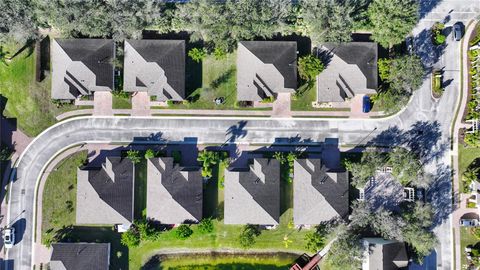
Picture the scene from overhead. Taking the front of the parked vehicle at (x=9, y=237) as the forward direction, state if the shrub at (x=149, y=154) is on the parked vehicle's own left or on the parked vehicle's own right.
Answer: on the parked vehicle's own left

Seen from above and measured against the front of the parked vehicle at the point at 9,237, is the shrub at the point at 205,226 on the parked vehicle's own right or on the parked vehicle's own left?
on the parked vehicle's own left

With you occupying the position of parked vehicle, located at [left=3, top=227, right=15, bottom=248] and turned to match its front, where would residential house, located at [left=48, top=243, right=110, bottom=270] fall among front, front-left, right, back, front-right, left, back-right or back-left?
front-left
